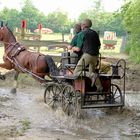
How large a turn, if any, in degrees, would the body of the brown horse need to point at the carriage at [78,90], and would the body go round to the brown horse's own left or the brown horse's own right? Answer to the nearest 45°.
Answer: approximately 135° to the brown horse's own left

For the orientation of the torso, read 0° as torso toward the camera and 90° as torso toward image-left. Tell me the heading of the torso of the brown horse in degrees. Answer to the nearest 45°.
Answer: approximately 90°

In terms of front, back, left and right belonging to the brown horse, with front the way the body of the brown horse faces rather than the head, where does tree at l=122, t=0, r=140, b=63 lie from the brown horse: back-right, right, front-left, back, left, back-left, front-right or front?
back-right
